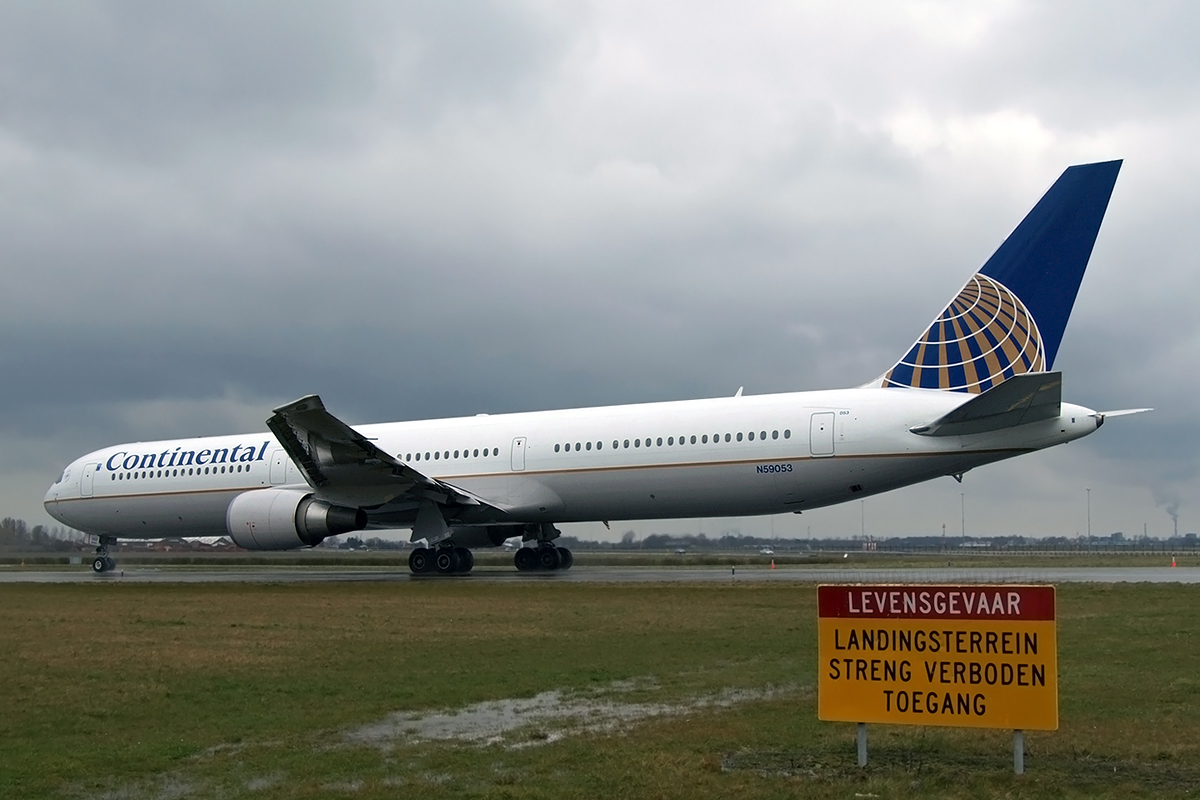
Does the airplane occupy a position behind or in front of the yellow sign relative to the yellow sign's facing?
behind

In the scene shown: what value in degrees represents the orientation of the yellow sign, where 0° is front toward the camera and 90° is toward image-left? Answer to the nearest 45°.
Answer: approximately 0°
